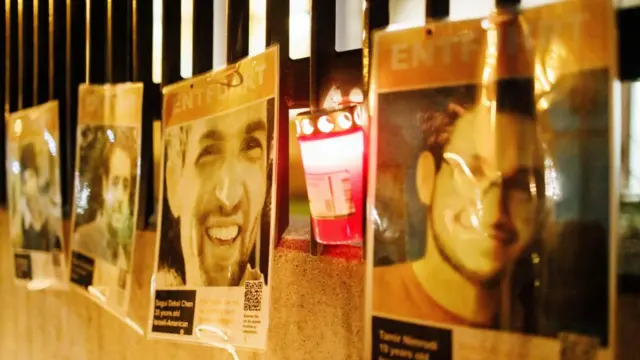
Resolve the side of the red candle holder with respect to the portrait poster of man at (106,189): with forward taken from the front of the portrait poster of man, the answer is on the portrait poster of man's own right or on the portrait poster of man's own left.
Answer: on the portrait poster of man's own left

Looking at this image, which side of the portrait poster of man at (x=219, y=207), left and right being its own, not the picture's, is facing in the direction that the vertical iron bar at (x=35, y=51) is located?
right

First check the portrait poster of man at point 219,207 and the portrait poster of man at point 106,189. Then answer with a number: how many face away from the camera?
0

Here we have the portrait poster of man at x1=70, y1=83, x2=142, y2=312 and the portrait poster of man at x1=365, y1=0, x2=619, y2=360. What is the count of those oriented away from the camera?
0

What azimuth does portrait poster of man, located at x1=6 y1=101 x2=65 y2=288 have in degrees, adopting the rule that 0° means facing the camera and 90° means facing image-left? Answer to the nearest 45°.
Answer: approximately 45°

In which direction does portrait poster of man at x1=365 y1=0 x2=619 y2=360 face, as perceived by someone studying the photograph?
facing the viewer and to the left of the viewer
